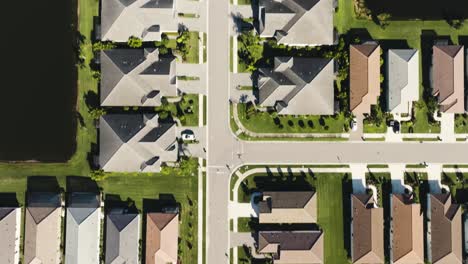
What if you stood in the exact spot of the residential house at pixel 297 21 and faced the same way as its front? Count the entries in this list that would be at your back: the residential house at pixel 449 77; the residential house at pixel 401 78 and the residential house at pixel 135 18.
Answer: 2

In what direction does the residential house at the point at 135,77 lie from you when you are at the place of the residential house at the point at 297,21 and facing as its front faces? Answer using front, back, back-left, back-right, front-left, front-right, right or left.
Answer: front

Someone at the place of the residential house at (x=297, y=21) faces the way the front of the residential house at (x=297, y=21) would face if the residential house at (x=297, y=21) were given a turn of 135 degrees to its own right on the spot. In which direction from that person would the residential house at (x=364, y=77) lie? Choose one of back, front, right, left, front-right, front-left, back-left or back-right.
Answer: front-right

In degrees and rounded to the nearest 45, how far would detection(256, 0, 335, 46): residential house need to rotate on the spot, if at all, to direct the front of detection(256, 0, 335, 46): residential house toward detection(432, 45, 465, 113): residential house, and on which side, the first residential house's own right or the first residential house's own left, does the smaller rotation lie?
approximately 180°

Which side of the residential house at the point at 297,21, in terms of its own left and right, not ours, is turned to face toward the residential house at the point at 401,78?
back

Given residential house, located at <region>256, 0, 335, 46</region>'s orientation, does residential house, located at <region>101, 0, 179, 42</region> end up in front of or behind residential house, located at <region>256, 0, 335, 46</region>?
in front

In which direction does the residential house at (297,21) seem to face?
to the viewer's left

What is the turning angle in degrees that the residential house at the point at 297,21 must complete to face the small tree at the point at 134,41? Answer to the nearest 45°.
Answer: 0° — it already faces it

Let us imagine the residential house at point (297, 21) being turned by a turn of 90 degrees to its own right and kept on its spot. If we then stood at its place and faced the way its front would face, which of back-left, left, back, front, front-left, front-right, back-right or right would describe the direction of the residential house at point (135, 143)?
left

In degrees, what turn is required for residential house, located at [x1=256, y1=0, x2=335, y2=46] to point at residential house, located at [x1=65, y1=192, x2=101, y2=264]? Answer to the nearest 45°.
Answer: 0° — it already faces it
